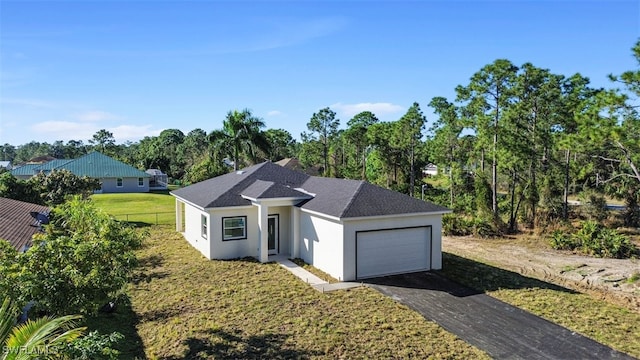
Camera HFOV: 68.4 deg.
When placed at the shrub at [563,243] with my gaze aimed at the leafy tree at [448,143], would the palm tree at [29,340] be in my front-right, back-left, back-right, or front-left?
back-left

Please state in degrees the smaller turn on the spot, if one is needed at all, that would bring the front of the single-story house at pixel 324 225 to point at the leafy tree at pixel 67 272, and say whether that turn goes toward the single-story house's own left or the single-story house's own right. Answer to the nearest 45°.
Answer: approximately 90° to the single-story house's own right

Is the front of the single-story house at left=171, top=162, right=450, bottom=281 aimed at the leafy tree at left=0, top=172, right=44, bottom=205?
no

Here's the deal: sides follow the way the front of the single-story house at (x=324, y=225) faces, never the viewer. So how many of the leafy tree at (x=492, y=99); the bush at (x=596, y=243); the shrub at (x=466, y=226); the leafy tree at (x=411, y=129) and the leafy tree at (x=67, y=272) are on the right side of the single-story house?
1

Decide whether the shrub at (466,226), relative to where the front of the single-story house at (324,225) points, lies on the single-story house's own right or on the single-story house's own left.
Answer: on the single-story house's own left

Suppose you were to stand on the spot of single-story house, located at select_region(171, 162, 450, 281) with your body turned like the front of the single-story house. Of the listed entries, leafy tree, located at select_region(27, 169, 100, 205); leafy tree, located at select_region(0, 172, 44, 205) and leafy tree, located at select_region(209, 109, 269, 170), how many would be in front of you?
0

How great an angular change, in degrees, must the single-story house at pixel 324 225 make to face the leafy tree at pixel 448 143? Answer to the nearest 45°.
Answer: approximately 90° to its left

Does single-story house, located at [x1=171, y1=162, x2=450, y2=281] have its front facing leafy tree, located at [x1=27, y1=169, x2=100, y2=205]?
no

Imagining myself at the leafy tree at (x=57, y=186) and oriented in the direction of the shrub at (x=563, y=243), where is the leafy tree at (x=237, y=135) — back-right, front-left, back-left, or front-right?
front-left

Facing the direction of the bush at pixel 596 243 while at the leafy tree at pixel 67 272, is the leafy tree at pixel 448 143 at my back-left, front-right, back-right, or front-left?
front-left

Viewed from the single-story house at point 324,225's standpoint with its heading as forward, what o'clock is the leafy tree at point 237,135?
The leafy tree is roughly at 7 o'clock from the single-story house.

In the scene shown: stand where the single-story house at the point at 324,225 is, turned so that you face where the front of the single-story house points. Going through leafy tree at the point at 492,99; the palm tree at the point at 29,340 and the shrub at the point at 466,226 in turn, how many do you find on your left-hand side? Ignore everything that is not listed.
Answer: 2

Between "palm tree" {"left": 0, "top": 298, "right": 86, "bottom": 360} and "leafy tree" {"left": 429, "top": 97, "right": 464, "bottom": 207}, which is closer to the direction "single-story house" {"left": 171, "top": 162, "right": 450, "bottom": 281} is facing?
the palm tree

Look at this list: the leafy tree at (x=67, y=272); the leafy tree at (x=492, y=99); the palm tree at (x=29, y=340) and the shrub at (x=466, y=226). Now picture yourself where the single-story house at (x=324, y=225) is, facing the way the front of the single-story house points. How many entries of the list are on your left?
2

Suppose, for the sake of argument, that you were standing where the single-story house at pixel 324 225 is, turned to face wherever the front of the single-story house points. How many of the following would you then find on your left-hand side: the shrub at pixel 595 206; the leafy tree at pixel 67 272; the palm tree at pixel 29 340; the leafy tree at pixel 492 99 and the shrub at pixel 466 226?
3

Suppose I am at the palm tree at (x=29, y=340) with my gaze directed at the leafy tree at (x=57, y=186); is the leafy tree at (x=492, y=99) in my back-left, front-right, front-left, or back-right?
front-right

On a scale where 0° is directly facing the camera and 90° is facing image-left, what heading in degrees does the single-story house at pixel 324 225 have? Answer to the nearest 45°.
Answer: approximately 315°

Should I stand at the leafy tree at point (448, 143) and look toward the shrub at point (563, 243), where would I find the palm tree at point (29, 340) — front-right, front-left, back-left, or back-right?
front-right
